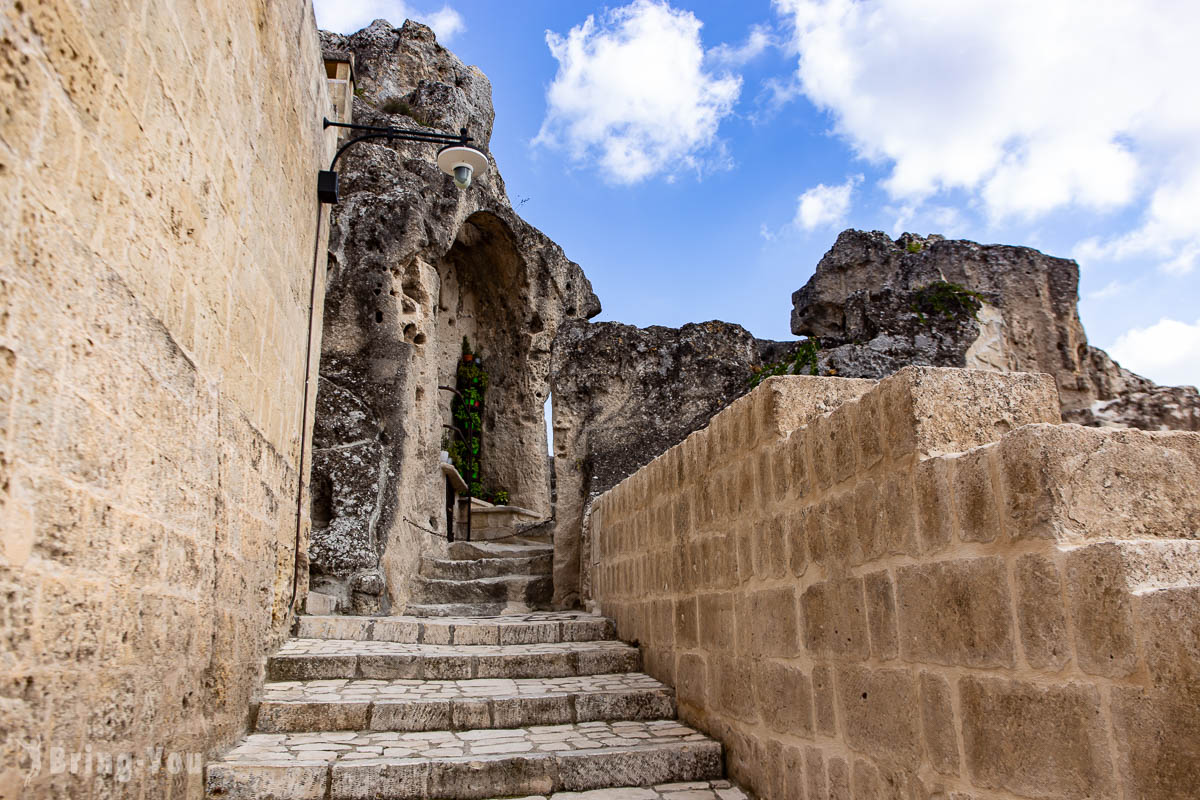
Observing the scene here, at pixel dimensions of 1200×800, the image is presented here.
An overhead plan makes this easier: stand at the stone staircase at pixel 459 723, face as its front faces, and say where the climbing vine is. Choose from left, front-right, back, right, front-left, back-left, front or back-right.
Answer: back

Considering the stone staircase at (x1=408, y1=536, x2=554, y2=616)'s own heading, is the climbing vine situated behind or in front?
behind

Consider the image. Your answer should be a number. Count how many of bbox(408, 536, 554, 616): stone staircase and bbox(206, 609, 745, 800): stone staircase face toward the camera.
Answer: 2

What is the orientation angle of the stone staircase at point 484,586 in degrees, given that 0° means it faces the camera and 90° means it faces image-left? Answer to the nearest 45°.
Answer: approximately 0°

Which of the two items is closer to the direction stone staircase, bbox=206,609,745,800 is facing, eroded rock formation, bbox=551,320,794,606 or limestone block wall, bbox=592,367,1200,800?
the limestone block wall

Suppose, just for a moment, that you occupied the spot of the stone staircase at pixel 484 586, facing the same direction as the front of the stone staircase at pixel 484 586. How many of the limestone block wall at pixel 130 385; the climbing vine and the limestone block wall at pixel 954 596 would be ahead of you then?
2
